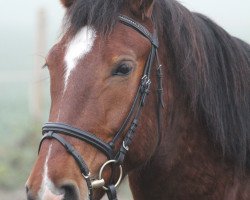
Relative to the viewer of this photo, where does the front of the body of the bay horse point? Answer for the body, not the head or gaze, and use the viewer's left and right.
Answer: facing the viewer and to the left of the viewer
